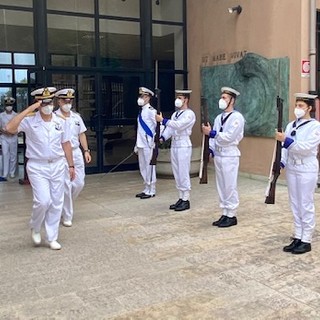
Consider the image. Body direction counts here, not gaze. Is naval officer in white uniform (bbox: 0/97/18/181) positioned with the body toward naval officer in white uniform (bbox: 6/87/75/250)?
yes

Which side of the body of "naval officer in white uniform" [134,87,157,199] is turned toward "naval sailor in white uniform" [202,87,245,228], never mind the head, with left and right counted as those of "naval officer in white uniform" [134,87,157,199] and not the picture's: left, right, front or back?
left

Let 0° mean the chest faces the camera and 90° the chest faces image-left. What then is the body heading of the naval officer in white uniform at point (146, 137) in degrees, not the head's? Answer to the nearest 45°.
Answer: approximately 45°

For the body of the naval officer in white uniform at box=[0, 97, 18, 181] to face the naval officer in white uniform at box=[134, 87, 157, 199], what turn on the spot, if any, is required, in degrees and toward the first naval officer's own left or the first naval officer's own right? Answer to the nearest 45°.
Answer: approximately 45° to the first naval officer's own left

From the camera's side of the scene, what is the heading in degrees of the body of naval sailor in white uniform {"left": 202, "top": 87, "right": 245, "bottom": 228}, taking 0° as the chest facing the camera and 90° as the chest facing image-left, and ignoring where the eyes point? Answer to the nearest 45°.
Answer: approximately 45°

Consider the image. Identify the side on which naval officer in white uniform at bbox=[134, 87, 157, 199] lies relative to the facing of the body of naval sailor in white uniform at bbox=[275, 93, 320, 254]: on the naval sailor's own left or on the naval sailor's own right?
on the naval sailor's own right

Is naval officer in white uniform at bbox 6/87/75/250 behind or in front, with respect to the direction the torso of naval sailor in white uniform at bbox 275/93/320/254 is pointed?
in front

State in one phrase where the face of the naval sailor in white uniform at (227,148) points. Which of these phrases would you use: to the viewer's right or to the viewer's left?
to the viewer's left

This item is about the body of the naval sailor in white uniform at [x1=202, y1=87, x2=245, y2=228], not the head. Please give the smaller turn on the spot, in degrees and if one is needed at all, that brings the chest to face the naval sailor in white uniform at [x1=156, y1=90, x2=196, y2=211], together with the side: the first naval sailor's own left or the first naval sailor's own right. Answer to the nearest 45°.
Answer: approximately 90° to the first naval sailor's own right
